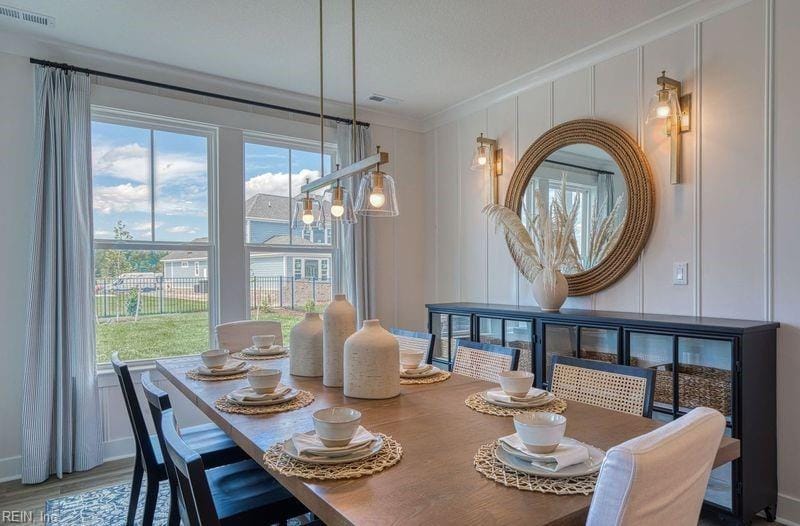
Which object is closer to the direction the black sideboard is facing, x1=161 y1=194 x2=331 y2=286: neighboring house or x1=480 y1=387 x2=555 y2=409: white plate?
the white plate

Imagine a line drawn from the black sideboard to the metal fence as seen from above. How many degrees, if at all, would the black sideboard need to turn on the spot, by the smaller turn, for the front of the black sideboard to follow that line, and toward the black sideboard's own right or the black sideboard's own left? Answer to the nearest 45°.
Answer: approximately 45° to the black sideboard's own right

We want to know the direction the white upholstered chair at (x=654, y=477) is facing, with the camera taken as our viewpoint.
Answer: facing away from the viewer and to the left of the viewer

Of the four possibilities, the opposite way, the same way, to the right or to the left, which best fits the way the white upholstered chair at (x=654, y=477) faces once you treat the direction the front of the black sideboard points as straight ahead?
to the right

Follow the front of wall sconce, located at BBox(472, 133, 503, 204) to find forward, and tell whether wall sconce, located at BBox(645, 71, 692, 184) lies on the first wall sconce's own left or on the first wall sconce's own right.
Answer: on the first wall sconce's own left

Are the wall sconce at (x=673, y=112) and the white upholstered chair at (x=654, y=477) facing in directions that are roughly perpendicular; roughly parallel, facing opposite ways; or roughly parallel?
roughly perpendicular

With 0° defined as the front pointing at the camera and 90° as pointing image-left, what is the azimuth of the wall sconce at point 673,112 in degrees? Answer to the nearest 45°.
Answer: approximately 45°
